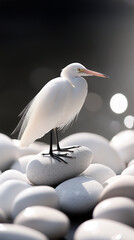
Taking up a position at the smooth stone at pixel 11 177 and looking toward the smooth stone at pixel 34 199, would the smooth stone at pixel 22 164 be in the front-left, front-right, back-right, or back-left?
back-left

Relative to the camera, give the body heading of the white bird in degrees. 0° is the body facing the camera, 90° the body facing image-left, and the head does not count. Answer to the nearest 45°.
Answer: approximately 270°
